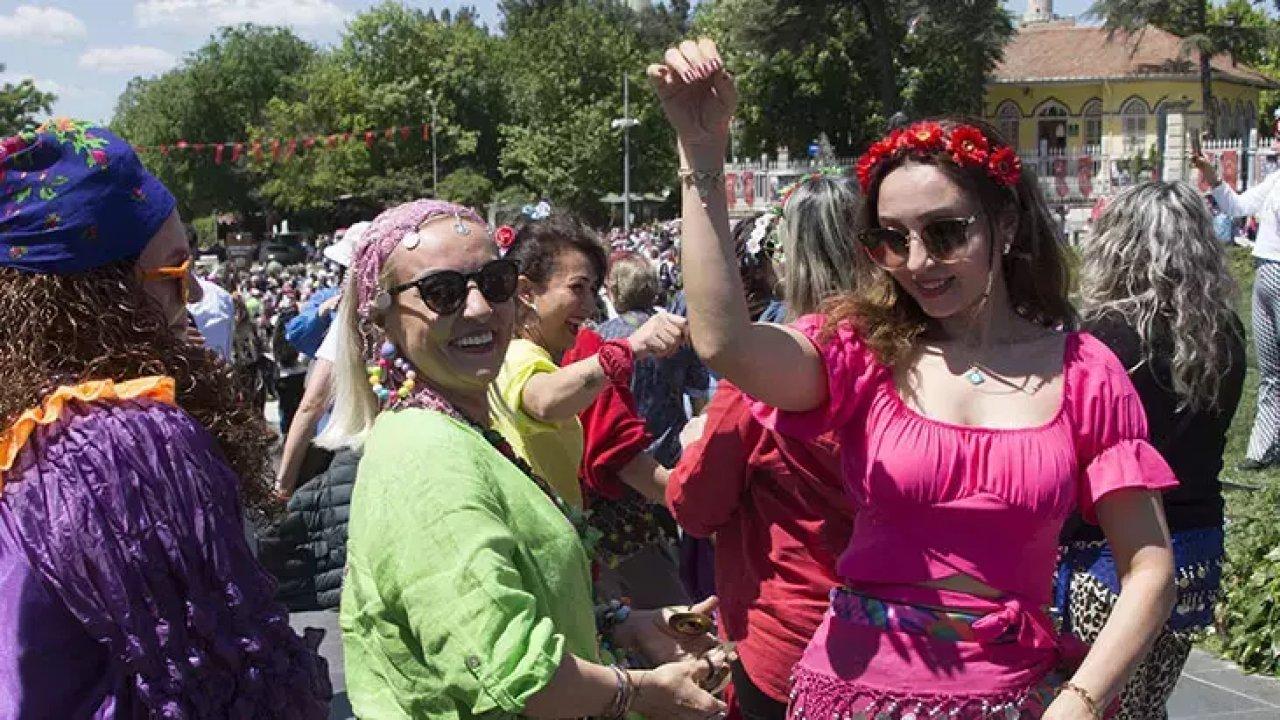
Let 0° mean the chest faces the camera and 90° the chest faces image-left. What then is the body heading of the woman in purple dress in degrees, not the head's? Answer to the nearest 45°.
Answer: approximately 225°

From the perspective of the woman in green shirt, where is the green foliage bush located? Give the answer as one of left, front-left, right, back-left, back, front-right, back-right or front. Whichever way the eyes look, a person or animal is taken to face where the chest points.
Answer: front-left

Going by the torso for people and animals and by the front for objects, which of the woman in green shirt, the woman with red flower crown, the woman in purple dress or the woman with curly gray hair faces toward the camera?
the woman with red flower crown

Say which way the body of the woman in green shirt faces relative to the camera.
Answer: to the viewer's right

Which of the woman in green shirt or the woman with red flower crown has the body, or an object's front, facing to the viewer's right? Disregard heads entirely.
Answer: the woman in green shirt

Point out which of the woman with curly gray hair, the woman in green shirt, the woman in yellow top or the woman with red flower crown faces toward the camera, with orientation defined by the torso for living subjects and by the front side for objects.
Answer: the woman with red flower crown

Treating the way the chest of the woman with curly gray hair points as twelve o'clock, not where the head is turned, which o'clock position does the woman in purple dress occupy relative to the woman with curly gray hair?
The woman in purple dress is roughly at 7 o'clock from the woman with curly gray hair.

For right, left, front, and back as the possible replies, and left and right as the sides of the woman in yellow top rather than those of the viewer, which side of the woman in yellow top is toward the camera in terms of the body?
right

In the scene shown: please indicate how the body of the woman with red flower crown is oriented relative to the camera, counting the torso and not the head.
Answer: toward the camera

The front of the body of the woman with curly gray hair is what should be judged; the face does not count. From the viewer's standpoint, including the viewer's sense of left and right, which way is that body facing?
facing away from the viewer

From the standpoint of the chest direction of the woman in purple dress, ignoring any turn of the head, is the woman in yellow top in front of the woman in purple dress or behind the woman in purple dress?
in front

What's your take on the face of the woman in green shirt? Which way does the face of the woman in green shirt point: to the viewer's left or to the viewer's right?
to the viewer's right
